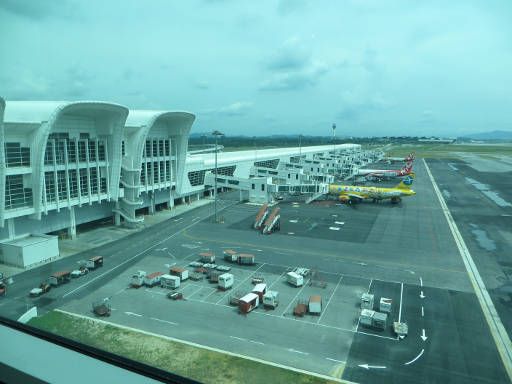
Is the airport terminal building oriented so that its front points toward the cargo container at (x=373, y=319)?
yes

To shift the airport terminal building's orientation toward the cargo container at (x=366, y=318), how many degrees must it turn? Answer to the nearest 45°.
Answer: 0° — it already faces it

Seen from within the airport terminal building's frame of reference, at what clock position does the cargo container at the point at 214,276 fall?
The cargo container is roughly at 12 o'clock from the airport terminal building.

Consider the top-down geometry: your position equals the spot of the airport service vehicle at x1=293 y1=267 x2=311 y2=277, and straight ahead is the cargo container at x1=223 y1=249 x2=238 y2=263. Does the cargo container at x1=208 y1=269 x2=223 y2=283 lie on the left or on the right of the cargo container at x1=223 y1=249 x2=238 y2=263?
left

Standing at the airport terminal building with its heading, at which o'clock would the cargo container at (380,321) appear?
The cargo container is roughly at 12 o'clock from the airport terminal building.

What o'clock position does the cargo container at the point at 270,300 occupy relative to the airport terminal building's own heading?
The cargo container is roughly at 12 o'clock from the airport terminal building.

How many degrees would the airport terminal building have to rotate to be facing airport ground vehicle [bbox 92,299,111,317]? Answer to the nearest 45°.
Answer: approximately 45° to its right

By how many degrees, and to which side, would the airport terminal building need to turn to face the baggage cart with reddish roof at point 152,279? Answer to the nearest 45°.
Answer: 0° — it already faces it

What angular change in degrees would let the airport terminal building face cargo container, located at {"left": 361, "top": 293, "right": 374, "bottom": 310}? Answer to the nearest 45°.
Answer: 0° — it already faces it

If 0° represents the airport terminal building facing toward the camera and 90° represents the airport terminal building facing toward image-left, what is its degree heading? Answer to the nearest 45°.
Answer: approximately 315°

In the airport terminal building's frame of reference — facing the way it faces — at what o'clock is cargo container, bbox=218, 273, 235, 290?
The cargo container is roughly at 12 o'clock from the airport terminal building.
